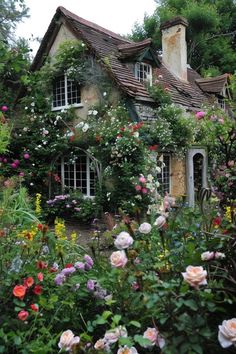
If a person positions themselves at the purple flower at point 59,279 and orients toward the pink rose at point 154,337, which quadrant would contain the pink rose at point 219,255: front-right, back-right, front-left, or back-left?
front-left

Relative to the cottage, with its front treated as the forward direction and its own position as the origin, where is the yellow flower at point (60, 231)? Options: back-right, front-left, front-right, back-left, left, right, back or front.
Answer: front-right

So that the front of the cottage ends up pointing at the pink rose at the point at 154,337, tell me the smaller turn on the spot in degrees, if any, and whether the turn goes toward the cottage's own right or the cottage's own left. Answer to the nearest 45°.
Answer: approximately 45° to the cottage's own right

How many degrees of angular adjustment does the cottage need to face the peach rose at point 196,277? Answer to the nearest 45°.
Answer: approximately 45° to its right

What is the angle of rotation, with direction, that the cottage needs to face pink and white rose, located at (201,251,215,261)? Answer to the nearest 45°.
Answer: approximately 45° to its right

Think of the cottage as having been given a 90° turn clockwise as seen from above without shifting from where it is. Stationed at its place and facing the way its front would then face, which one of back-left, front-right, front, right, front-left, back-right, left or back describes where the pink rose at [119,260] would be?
front-left

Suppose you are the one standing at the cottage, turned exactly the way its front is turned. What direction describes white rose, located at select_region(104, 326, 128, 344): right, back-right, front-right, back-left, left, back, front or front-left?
front-right

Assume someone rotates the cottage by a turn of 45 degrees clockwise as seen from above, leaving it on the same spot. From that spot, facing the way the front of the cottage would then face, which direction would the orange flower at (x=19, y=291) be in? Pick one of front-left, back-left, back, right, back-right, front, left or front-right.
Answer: front

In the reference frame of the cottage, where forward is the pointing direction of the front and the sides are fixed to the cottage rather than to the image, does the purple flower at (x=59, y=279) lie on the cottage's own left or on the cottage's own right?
on the cottage's own right

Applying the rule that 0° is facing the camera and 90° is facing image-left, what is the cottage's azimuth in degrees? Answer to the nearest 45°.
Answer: approximately 315°

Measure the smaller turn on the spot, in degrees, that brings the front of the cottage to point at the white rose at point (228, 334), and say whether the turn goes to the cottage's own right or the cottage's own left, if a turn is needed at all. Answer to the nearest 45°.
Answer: approximately 45° to the cottage's own right
